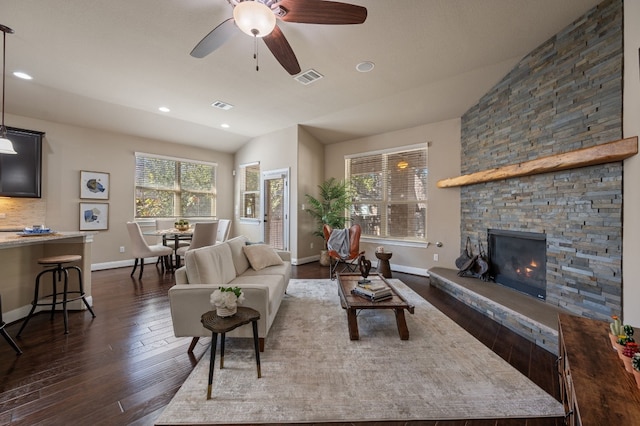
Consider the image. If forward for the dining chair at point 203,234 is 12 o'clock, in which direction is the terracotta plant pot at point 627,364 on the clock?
The terracotta plant pot is roughly at 7 o'clock from the dining chair.

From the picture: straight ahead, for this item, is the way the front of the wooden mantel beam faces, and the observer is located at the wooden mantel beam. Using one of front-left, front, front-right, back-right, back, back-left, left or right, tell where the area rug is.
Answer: front

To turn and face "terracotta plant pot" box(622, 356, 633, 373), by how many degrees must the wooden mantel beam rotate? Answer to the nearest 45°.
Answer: approximately 45° to its left

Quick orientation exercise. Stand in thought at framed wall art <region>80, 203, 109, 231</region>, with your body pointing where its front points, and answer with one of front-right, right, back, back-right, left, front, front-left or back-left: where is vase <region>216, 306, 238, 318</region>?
front

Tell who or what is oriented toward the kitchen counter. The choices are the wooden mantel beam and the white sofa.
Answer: the wooden mantel beam

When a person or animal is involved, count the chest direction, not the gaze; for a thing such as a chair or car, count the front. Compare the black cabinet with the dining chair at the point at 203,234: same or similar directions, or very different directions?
very different directions

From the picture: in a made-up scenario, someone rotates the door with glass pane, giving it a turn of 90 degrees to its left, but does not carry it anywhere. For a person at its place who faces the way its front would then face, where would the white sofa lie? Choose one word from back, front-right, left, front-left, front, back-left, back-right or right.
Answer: front-right

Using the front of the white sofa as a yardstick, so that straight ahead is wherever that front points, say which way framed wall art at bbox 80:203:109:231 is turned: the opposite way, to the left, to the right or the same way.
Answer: to the right

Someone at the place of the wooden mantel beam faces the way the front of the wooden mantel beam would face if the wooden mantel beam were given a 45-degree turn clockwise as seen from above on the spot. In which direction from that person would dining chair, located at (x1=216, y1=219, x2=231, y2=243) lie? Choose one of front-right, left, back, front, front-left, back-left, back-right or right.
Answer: front

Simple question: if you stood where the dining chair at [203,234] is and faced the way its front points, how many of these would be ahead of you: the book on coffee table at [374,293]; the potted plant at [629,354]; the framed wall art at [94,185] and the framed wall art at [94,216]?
2

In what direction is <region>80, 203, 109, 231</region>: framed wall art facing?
toward the camera

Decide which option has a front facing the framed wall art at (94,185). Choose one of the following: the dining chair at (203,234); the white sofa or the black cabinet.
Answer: the dining chair

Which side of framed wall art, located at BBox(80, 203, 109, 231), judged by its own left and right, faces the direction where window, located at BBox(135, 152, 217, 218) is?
left

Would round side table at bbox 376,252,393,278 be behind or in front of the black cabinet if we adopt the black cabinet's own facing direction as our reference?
in front

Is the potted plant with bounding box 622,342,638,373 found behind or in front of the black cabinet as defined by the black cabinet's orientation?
in front

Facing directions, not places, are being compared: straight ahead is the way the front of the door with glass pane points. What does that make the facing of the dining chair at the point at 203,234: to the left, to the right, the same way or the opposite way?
to the right

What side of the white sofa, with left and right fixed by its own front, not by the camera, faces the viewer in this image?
right

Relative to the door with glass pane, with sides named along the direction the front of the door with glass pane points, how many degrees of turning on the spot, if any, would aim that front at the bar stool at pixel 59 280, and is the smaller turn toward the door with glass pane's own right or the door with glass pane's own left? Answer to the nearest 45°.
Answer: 0° — it already faces it

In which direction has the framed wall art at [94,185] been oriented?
toward the camera
